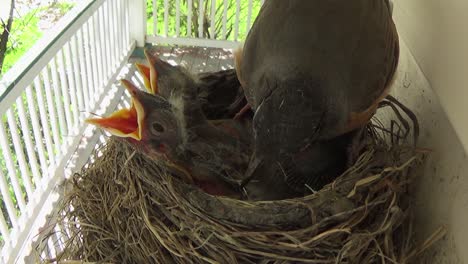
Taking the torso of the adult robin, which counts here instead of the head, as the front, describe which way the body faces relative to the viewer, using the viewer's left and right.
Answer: facing the viewer

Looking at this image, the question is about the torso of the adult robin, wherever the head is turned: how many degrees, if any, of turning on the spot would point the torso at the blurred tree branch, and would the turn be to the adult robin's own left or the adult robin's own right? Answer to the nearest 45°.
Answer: approximately 135° to the adult robin's own right

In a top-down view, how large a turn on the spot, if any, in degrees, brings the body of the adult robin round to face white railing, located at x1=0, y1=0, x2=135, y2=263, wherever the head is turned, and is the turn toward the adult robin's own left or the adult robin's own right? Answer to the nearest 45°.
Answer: approximately 90° to the adult robin's own right
